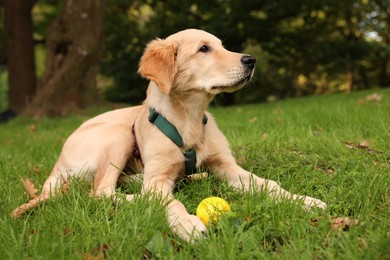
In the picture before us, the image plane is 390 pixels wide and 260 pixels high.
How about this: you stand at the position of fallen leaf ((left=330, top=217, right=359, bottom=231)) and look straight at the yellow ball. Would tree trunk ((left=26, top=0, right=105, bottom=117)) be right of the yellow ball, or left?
right

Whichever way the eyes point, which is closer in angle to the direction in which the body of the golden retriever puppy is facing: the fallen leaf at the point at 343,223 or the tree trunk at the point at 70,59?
the fallen leaf

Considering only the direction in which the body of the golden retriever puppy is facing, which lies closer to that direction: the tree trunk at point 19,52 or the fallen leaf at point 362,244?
the fallen leaf

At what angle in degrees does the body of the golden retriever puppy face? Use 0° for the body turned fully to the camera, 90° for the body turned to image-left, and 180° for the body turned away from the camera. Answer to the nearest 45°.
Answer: approximately 315°

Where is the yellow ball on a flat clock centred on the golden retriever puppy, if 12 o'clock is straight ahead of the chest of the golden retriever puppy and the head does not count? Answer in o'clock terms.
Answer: The yellow ball is roughly at 1 o'clock from the golden retriever puppy.

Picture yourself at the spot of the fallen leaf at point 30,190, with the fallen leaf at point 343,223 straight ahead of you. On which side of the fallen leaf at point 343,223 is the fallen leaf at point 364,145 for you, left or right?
left

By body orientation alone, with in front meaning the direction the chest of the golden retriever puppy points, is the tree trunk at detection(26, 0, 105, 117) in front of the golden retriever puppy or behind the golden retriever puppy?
behind

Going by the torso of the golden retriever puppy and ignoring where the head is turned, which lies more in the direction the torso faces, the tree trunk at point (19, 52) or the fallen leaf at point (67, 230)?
the fallen leaf

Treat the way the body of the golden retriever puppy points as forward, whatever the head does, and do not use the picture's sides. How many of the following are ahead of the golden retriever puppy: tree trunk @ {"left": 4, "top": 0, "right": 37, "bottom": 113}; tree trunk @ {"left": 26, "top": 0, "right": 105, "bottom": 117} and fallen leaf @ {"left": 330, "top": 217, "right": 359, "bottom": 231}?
1

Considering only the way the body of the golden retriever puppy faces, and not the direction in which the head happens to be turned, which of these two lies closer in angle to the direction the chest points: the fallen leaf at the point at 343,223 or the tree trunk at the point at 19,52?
the fallen leaf

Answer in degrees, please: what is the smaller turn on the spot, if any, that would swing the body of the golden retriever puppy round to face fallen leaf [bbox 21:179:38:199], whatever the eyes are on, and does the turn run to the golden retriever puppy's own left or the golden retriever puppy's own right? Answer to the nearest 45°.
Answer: approximately 135° to the golden retriever puppy's own right

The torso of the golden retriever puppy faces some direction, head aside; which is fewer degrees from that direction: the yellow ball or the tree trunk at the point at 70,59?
the yellow ball

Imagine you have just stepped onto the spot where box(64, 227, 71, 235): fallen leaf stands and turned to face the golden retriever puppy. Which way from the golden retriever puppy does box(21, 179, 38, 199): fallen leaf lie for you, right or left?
left
